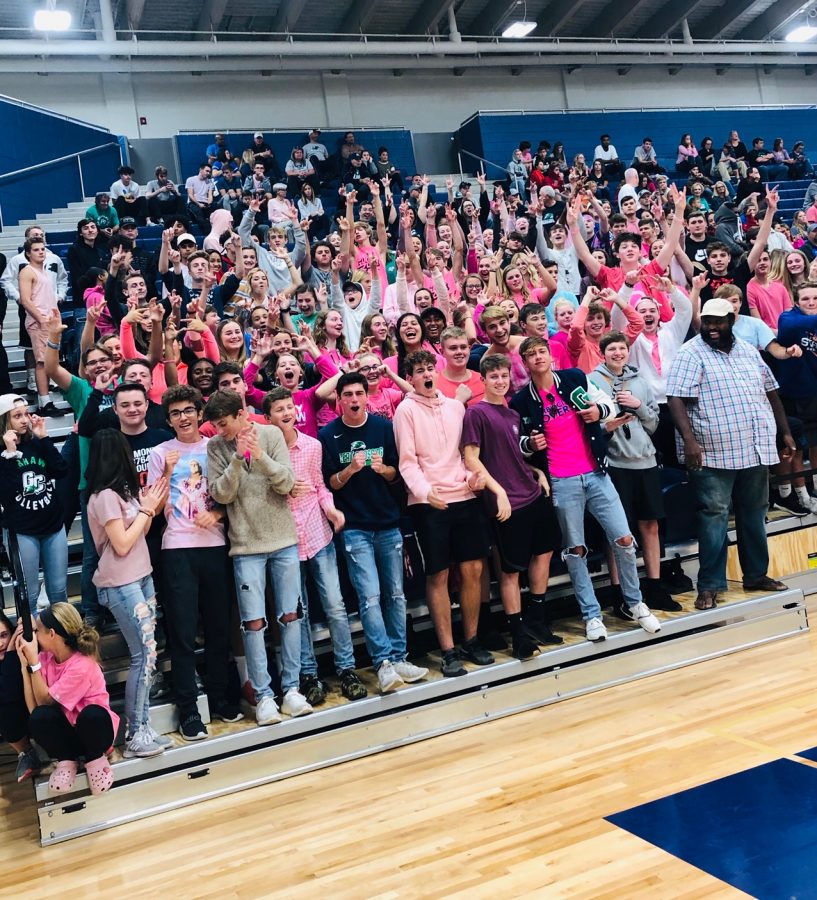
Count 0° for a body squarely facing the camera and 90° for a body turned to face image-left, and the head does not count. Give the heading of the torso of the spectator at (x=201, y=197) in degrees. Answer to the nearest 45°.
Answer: approximately 315°

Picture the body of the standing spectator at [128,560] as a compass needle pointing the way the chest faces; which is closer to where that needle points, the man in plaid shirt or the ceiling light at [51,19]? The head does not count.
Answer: the man in plaid shirt

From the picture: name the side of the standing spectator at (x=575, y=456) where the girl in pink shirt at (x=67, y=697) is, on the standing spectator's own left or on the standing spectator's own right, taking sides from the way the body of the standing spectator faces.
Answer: on the standing spectator's own right

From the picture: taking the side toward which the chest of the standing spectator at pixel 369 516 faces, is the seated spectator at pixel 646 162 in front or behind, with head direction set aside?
behind

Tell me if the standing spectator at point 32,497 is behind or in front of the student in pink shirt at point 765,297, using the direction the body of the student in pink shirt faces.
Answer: in front

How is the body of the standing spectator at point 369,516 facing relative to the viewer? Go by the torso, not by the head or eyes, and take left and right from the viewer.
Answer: facing the viewer

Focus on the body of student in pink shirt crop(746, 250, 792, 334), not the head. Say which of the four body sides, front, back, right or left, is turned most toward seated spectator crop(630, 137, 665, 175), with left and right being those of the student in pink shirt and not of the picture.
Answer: back

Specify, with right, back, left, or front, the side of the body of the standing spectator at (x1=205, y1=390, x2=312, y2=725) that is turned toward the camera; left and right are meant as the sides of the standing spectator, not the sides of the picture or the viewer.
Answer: front

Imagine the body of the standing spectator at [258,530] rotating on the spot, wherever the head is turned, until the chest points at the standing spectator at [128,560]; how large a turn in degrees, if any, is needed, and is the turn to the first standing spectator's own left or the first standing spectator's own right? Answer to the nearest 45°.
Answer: approximately 90° to the first standing spectator's own right

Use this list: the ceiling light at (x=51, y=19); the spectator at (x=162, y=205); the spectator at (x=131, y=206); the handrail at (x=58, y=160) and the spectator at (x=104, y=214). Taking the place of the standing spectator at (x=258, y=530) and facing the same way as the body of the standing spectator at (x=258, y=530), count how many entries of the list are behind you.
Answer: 5

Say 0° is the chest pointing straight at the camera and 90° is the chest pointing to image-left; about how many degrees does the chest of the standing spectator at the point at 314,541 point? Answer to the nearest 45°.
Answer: approximately 0°

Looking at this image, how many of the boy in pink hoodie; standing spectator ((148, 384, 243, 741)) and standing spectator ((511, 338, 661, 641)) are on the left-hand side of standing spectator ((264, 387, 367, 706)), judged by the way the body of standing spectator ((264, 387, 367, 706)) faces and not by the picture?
2

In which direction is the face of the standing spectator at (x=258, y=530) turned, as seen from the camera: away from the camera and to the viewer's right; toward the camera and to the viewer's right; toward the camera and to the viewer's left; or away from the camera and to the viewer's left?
toward the camera and to the viewer's left
